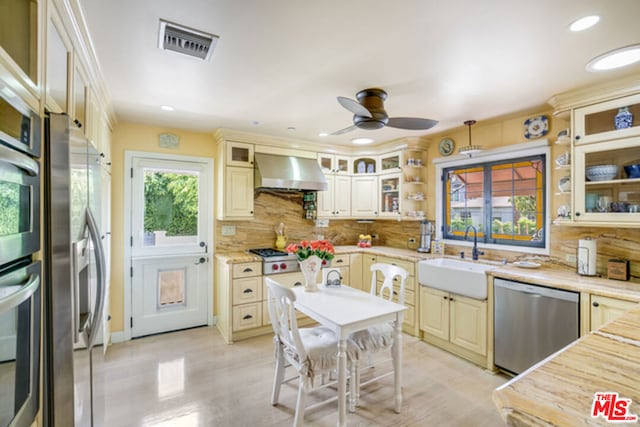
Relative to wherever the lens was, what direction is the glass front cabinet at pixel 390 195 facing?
facing the viewer and to the left of the viewer

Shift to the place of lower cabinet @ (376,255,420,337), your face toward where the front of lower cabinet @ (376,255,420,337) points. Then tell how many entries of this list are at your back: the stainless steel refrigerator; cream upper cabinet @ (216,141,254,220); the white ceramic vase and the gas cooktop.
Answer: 0

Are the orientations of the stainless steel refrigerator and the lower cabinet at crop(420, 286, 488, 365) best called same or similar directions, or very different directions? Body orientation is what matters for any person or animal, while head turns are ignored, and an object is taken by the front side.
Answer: very different directions

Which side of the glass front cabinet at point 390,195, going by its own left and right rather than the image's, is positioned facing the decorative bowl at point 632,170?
left

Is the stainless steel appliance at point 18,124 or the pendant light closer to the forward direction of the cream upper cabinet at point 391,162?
the stainless steel appliance

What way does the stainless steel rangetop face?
toward the camera

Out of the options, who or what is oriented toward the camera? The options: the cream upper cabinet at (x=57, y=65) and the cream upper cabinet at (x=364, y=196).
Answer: the cream upper cabinet at (x=364, y=196)

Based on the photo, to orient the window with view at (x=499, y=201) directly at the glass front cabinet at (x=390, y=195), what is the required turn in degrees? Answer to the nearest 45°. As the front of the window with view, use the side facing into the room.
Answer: approximately 45° to its right

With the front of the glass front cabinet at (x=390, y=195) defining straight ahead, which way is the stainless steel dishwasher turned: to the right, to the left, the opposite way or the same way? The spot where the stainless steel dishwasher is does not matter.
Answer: the same way

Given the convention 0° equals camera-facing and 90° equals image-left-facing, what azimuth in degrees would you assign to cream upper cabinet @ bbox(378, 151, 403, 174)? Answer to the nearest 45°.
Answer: approximately 45°

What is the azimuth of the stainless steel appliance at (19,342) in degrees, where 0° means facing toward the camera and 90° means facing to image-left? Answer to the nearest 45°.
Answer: approximately 315°

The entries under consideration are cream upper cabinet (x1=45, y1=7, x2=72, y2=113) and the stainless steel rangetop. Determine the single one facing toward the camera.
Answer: the stainless steel rangetop

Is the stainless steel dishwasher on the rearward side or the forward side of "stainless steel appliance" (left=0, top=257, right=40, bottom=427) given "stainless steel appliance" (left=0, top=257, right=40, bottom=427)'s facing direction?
on the forward side

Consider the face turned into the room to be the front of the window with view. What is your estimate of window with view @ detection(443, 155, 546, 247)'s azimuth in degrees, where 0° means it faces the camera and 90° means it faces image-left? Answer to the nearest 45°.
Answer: approximately 45°

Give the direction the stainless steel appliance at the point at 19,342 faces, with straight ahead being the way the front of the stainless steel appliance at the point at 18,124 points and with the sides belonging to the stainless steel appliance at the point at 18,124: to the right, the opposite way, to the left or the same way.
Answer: the same way

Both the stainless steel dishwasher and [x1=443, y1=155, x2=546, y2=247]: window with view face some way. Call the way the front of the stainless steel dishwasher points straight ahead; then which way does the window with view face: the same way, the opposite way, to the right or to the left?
the same way

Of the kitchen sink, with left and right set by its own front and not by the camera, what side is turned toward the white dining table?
front

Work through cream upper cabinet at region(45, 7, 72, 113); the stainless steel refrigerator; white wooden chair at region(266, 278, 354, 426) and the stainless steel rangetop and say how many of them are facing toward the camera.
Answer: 1

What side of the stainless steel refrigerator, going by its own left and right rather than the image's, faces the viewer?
right

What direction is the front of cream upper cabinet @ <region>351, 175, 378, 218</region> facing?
toward the camera

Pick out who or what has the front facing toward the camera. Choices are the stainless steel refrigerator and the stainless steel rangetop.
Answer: the stainless steel rangetop
